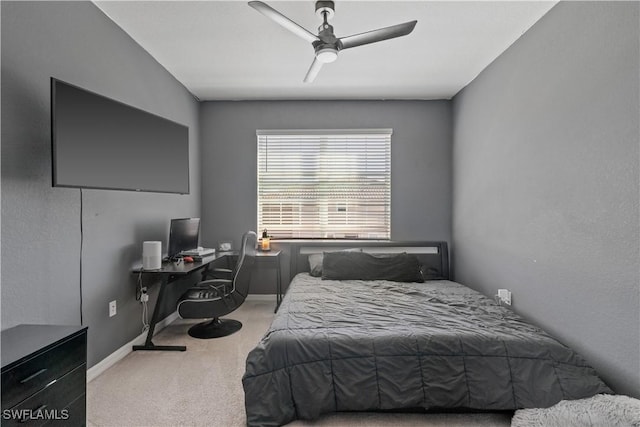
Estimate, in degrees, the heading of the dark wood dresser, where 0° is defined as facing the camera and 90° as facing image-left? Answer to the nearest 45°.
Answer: approximately 315°

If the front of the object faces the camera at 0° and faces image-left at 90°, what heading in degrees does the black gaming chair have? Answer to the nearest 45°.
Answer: approximately 90°

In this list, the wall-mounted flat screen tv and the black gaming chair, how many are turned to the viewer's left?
1

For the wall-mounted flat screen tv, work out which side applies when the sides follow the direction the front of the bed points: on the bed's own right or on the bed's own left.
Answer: on the bed's own right

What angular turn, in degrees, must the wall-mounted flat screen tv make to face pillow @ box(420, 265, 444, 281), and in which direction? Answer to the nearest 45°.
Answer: approximately 45° to its left

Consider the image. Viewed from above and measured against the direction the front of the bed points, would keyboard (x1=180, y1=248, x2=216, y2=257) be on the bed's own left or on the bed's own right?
on the bed's own right

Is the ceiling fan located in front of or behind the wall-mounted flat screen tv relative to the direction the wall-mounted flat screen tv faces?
in front

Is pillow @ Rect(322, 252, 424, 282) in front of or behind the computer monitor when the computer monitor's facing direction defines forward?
in front

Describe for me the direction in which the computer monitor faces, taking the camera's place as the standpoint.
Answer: facing the viewer and to the right of the viewer
